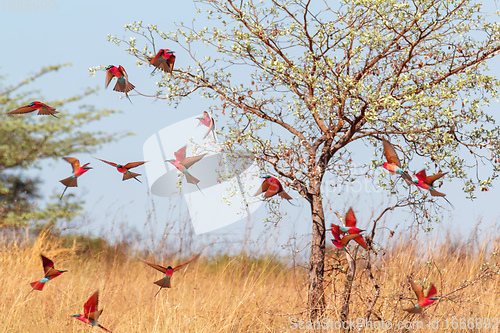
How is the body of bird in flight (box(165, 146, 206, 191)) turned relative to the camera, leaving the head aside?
to the viewer's left

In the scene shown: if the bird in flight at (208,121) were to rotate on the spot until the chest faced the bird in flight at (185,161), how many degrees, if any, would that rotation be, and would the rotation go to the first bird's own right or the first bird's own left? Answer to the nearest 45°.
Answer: approximately 90° to the first bird's own left

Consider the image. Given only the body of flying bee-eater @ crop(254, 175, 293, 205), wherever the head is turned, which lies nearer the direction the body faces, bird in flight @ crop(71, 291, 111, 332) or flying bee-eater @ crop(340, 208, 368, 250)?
the bird in flight

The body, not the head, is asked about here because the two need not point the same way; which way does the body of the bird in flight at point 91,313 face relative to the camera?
to the viewer's left

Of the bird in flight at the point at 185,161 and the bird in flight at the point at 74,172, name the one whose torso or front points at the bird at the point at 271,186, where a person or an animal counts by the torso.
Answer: the bird in flight at the point at 74,172

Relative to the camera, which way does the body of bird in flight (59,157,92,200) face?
to the viewer's right
